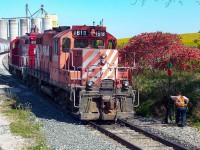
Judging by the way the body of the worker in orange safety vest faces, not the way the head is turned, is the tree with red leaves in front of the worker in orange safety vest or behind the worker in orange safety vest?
in front

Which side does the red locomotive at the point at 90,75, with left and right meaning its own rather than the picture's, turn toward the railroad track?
front

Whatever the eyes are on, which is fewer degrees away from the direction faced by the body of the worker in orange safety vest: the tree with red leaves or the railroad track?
the tree with red leaves

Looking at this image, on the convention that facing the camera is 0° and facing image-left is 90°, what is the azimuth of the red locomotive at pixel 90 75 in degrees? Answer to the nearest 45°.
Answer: approximately 315°

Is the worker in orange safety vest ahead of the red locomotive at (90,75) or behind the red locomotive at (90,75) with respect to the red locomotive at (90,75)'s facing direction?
ahead

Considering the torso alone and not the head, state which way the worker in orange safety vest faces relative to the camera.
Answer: away from the camera

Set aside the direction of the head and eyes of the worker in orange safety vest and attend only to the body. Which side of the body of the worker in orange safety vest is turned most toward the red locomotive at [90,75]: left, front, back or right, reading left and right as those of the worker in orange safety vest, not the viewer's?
left

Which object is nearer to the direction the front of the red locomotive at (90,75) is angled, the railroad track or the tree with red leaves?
the railroad track

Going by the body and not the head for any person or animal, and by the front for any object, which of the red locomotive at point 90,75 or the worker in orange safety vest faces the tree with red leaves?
the worker in orange safety vest
